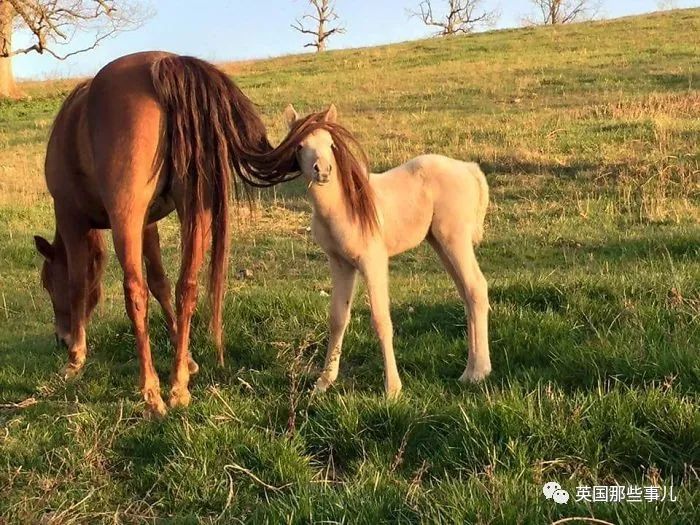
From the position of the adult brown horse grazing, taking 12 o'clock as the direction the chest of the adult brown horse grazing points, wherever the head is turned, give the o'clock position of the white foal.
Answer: The white foal is roughly at 5 o'clock from the adult brown horse grazing.

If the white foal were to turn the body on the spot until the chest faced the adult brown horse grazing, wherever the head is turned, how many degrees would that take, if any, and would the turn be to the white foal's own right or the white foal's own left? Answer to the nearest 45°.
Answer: approximately 45° to the white foal's own right

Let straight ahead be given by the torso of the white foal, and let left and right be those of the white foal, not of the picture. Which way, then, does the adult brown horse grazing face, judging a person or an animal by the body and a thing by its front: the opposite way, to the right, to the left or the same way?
to the right

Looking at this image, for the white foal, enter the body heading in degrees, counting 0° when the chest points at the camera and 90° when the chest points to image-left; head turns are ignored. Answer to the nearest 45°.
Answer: approximately 45°

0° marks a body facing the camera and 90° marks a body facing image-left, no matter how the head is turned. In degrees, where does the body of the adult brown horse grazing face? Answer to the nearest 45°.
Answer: approximately 135°
